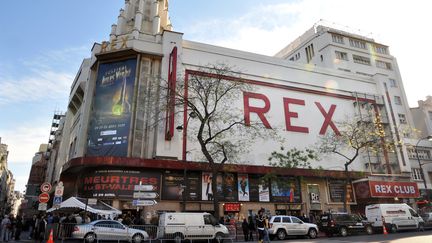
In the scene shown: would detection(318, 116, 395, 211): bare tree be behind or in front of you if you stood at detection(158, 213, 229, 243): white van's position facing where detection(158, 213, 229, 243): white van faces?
in front

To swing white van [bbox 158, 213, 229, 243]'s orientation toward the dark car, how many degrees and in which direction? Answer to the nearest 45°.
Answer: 0° — it already faces it

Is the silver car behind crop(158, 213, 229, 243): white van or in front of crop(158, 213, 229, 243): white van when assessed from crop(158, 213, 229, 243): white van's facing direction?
behind

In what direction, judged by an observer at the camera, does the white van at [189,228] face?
facing to the right of the viewer

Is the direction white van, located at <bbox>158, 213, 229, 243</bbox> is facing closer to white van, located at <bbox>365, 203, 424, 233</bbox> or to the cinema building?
the white van
